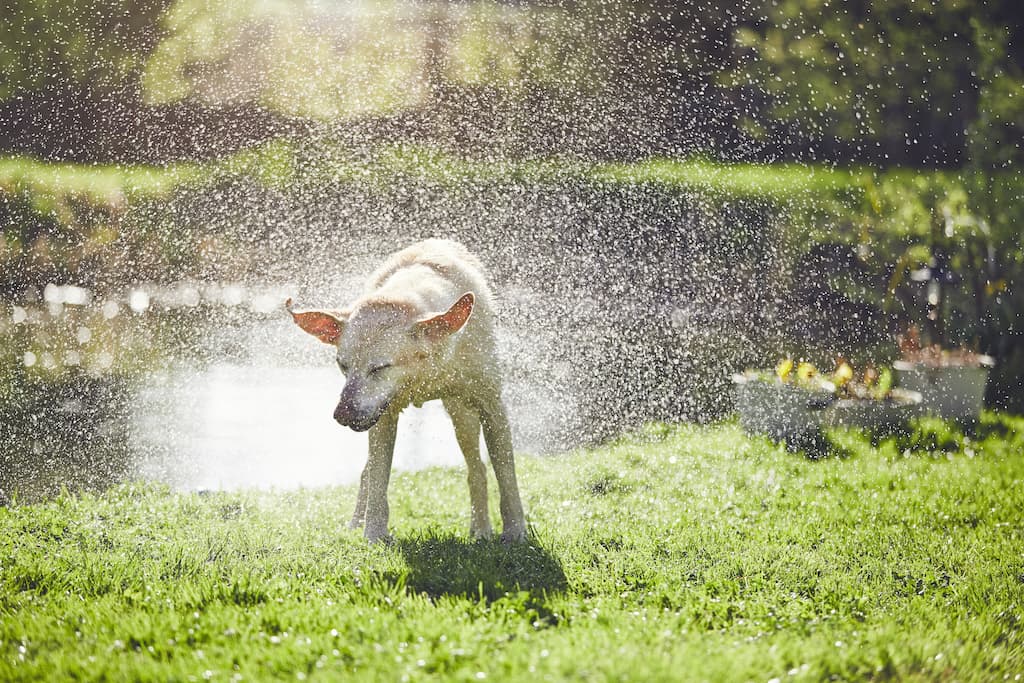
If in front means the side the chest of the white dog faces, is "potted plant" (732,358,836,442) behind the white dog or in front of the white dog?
behind

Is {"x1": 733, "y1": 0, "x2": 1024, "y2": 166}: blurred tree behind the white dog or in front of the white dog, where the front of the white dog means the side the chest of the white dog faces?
behind

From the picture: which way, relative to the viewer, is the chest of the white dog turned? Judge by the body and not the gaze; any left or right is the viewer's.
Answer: facing the viewer and to the left of the viewer

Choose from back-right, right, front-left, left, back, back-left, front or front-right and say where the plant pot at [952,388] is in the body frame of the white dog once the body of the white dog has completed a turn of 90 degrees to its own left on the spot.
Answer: left

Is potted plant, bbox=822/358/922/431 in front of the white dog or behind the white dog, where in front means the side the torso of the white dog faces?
behind

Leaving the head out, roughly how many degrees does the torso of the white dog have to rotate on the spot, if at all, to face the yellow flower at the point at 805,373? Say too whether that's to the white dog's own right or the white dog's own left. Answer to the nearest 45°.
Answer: approximately 180°
